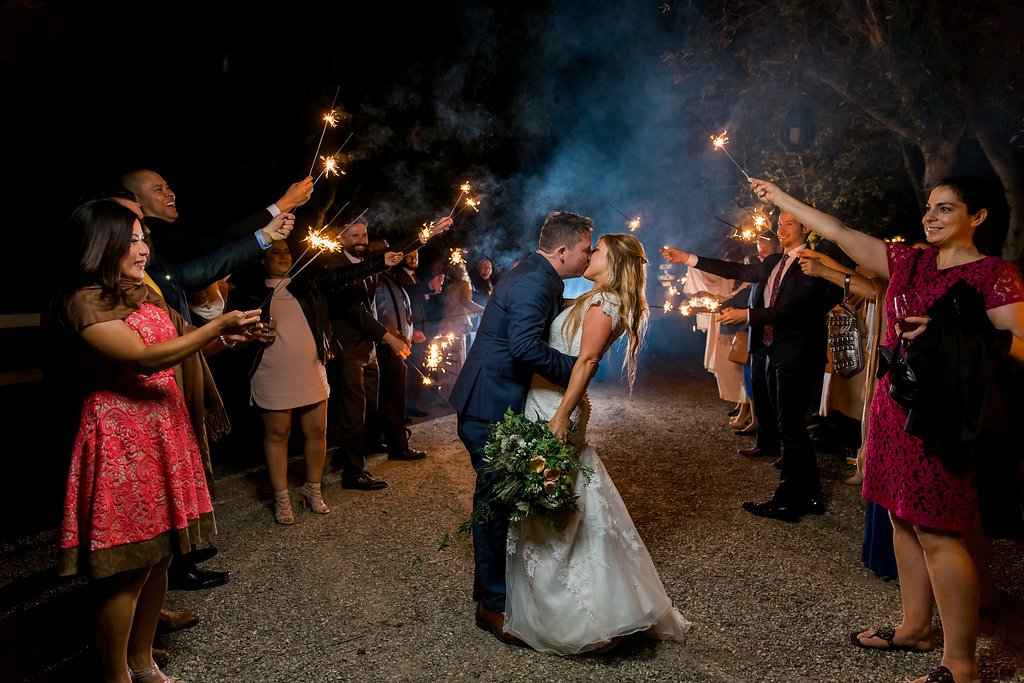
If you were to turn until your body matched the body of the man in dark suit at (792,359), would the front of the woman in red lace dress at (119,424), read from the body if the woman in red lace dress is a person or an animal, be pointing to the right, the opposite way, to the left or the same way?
the opposite way

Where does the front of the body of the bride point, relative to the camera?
to the viewer's left

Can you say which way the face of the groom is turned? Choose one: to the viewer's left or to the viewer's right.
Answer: to the viewer's right

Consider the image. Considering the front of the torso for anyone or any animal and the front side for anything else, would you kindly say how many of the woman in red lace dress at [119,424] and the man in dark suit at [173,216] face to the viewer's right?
2

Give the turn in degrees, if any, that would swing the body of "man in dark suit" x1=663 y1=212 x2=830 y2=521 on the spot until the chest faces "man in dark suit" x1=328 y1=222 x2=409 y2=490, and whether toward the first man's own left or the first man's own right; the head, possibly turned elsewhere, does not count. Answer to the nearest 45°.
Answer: approximately 45° to the first man's own right

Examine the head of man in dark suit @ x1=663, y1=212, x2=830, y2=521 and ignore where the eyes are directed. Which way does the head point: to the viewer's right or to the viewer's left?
to the viewer's left

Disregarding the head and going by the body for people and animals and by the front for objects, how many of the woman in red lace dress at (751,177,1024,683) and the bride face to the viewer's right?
0

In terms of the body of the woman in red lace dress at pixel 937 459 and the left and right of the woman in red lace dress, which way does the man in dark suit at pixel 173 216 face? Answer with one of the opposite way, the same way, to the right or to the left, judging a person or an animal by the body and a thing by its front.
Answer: the opposite way

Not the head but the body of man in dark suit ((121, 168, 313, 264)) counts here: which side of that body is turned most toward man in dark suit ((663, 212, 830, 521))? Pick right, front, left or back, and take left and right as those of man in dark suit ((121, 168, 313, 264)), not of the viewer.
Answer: front

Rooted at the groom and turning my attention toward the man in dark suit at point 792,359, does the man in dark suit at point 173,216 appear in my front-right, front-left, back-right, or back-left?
back-left

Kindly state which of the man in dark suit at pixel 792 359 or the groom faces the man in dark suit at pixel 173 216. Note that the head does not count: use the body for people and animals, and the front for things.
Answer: the man in dark suit at pixel 792 359

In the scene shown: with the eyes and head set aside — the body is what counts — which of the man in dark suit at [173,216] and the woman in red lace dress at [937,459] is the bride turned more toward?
the man in dark suit

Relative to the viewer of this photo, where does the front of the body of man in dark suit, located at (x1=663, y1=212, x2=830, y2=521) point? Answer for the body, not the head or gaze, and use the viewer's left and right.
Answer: facing the viewer and to the left of the viewer

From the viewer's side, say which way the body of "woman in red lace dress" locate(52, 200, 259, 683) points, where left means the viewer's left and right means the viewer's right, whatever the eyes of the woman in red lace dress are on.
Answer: facing to the right of the viewer

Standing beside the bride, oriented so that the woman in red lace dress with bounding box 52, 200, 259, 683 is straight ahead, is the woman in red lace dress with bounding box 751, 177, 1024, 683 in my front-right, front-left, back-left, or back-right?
back-left

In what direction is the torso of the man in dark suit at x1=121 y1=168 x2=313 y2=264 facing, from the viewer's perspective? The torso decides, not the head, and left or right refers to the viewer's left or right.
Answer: facing to the right of the viewer

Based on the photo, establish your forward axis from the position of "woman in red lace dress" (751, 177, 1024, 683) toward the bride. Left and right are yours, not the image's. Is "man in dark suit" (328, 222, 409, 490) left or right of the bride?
right

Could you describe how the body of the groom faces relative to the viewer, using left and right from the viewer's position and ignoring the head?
facing to the right of the viewer
